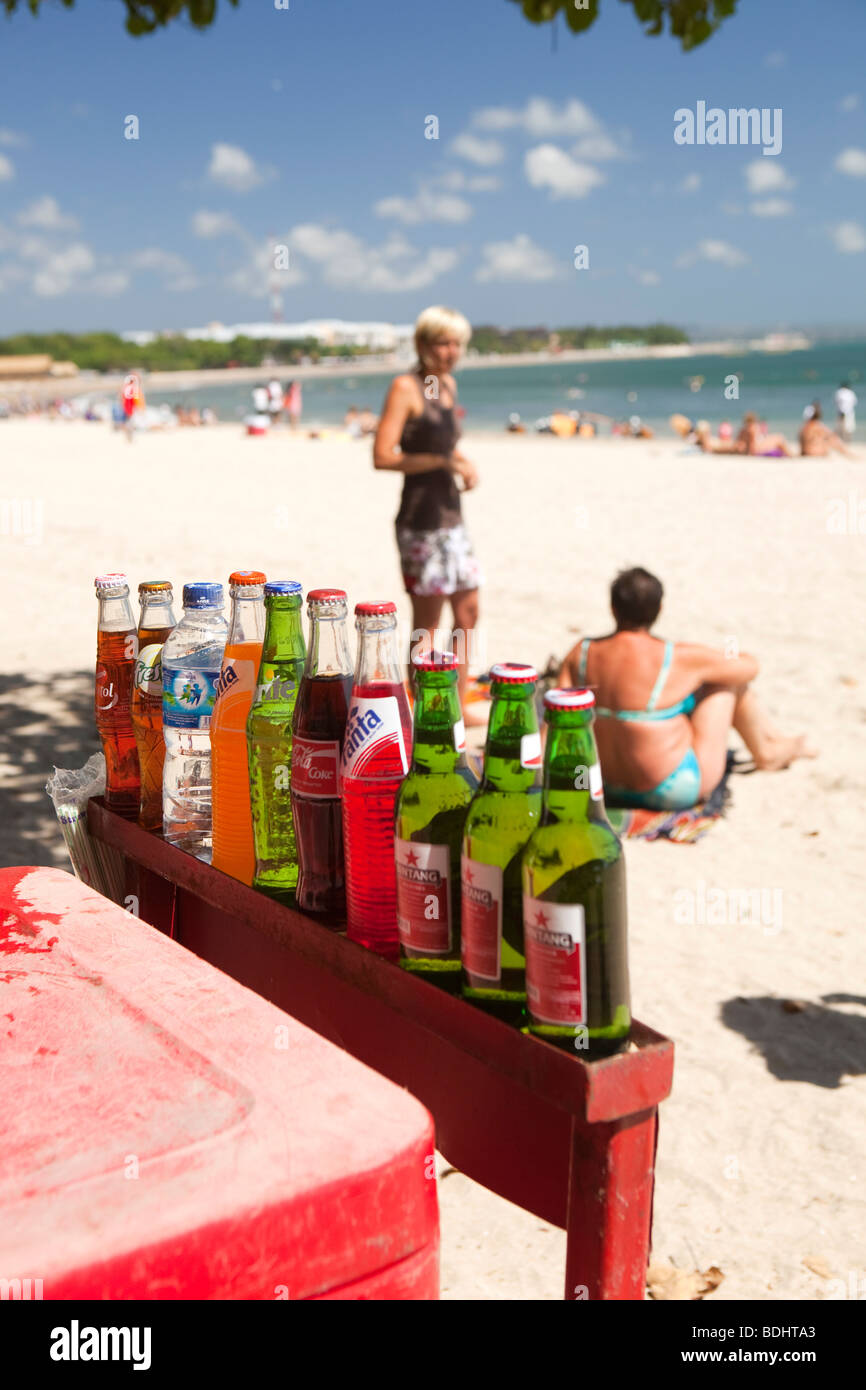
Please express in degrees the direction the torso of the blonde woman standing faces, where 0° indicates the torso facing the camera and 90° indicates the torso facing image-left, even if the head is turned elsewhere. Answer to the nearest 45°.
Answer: approximately 315°

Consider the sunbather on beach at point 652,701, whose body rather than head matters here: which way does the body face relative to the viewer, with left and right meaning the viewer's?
facing away from the viewer and to the right of the viewer

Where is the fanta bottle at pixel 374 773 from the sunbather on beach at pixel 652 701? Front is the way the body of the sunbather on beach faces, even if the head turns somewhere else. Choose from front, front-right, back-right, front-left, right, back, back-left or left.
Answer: back-right

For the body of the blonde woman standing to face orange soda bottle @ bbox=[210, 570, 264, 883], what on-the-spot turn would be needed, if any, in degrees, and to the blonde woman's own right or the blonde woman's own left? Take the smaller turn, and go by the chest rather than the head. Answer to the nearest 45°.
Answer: approximately 45° to the blonde woman's own right

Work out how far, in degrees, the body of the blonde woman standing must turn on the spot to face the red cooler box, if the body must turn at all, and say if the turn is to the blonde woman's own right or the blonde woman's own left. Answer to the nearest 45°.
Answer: approximately 45° to the blonde woman's own right

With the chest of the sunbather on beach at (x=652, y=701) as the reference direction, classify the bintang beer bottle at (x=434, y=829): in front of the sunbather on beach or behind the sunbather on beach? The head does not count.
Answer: behind
